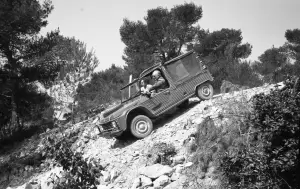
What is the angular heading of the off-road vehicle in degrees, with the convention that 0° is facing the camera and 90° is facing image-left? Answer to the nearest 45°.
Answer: approximately 45°

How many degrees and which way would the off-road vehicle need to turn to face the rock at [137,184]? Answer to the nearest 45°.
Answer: approximately 45° to its left

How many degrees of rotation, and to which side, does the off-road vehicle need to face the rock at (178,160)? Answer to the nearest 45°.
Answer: approximately 45° to its left

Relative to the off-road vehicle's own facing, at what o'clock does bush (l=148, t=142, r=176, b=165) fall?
The bush is roughly at 9 o'clock from the off-road vehicle.

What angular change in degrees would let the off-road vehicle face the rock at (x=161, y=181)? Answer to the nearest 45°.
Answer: approximately 45° to its left

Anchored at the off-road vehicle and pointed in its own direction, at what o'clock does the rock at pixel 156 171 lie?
The rock is roughly at 11 o'clock from the off-road vehicle.

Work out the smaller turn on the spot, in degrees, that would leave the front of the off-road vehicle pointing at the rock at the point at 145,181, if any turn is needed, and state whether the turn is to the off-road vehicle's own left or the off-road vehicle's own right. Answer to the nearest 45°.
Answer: approximately 45° to the off-road vehicle's own left

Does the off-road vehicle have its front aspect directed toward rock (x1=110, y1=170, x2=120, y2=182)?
no
